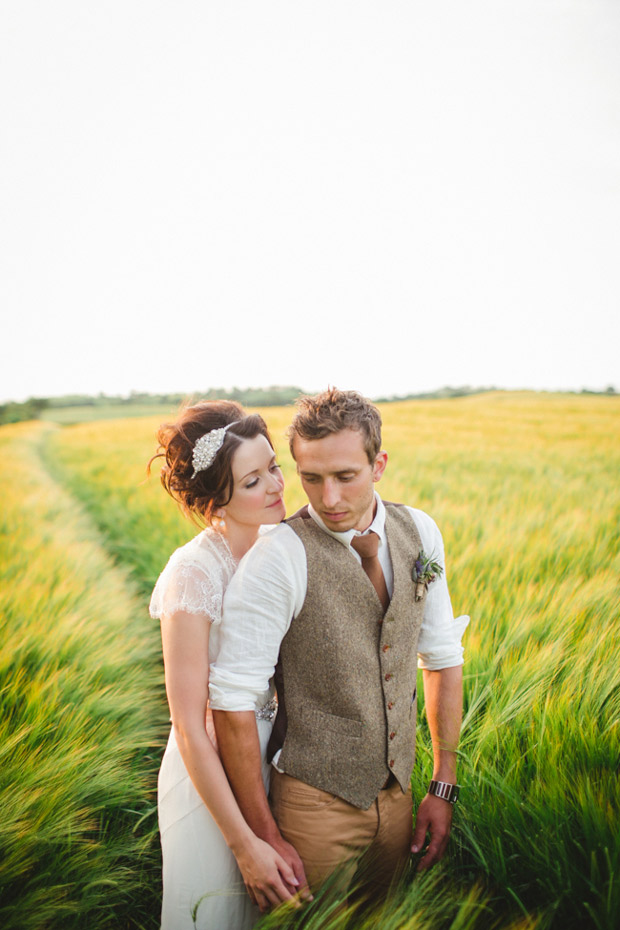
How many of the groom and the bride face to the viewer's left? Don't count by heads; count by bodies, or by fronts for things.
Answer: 0

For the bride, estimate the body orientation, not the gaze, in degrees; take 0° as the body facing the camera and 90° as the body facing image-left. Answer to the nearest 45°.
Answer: approximately 270°

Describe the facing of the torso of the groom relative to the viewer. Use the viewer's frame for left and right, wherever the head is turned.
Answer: facing the viewer and to the right of the viewer
